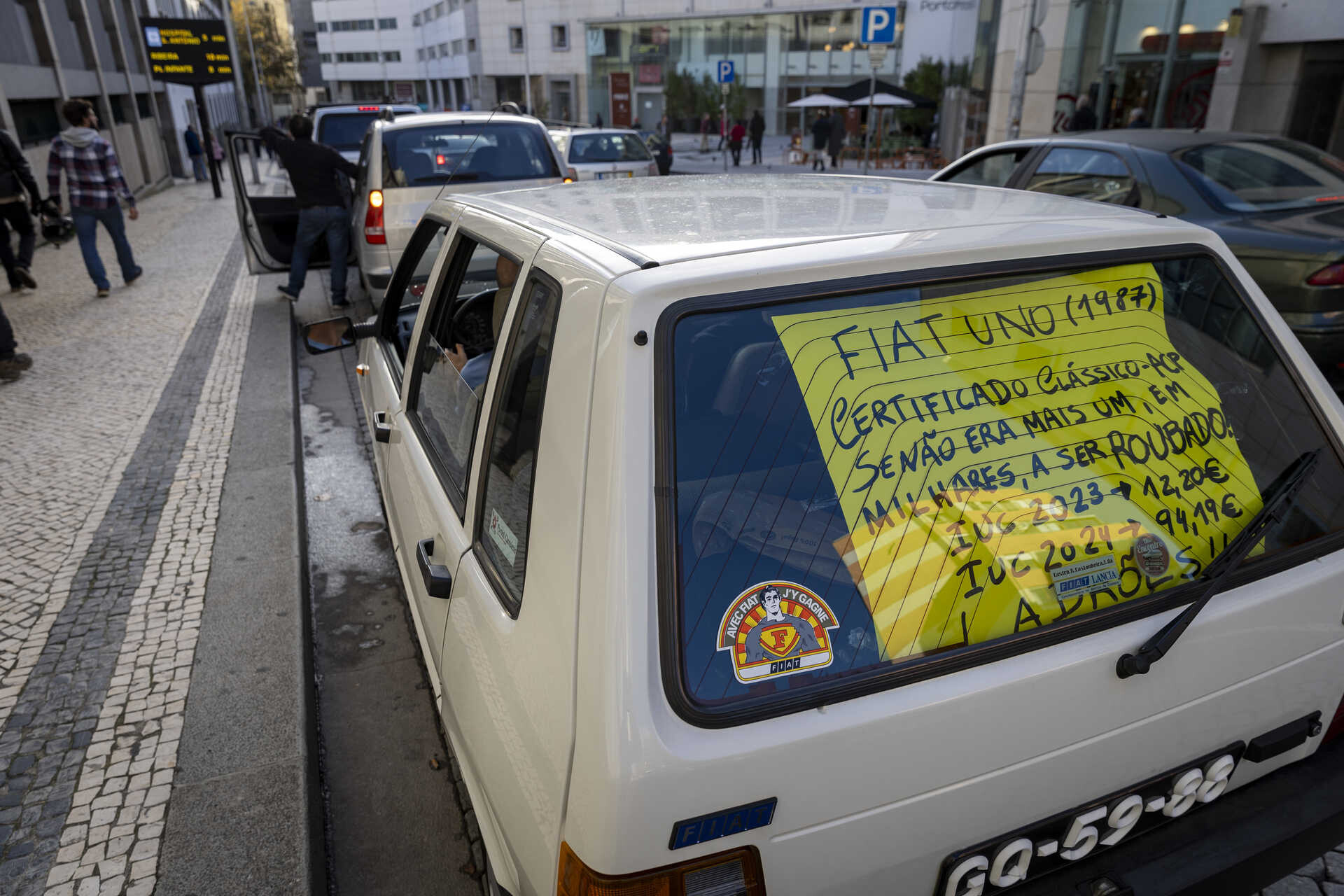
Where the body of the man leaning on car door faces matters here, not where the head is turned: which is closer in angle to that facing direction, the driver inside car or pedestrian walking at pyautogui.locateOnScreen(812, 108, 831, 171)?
the pedestrian walking

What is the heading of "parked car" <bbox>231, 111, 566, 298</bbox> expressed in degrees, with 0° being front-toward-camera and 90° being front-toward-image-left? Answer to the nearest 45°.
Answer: approximately 180°

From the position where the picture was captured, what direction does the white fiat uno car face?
facing away from the viewer and to the left of the viewer

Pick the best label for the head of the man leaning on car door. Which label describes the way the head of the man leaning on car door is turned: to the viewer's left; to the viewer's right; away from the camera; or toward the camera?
away from the camera

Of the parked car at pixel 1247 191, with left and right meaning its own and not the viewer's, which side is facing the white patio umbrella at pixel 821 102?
front

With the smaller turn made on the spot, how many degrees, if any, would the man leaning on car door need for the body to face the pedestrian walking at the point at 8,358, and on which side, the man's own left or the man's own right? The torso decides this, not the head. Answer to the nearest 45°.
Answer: approximately 135° to the man's own left

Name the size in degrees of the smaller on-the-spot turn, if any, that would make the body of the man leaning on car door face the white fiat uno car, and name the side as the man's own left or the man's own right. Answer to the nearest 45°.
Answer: approximately 180°

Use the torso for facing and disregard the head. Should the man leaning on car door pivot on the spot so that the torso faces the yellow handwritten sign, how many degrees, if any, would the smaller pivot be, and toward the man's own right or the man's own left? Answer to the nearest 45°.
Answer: approximately 180°

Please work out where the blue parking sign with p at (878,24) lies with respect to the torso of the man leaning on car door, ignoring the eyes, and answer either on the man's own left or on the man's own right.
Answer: on the man's own right

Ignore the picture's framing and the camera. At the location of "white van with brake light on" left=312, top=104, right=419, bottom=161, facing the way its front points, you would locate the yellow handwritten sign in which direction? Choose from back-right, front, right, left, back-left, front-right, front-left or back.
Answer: back

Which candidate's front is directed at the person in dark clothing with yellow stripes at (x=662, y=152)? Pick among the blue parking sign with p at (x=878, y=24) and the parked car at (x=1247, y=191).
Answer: the parked car at (x=1247, y=191)

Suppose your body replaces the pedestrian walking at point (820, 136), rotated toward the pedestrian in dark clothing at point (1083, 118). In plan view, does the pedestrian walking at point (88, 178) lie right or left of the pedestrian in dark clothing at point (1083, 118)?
right

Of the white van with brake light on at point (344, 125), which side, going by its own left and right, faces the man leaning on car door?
back

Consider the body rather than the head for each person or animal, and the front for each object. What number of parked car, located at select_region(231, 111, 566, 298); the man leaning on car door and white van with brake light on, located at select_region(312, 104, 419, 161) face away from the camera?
3

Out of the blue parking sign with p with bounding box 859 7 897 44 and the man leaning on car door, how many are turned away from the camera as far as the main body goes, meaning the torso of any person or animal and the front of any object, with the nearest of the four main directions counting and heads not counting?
1
